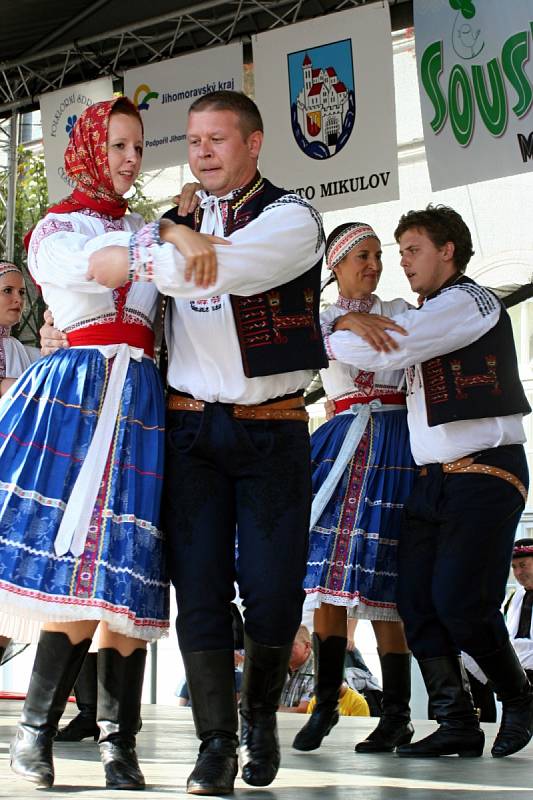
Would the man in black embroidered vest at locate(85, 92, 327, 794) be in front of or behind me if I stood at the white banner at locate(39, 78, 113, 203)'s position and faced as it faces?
in front

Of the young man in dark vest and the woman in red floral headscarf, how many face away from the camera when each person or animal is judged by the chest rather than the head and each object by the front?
0

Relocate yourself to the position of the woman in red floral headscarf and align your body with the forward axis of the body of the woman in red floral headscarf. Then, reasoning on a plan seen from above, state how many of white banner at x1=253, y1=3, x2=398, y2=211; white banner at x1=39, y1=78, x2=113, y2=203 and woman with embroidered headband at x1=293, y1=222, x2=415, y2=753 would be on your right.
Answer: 0

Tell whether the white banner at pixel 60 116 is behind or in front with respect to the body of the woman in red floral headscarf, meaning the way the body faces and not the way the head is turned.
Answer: behind

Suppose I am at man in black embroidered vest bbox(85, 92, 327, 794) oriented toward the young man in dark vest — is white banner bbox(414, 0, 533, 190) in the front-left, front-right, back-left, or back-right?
front-left

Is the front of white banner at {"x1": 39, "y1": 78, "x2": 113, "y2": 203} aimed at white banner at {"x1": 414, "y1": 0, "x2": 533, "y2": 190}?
no

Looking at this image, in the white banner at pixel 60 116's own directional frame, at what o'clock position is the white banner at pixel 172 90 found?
the white banner at pixel 172 90 is roughly at 10 o'clock from the white banner at pixel 60 116.

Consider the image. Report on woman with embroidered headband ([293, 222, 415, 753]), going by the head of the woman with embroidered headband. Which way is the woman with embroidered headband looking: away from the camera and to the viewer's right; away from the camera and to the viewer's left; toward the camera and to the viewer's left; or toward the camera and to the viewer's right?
toward the camera and to the viewer's right

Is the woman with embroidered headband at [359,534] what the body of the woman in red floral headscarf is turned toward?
no

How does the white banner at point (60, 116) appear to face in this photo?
toward the camera

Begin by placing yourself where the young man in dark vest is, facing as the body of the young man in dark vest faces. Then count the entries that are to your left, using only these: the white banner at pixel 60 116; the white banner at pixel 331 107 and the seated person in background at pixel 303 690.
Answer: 0

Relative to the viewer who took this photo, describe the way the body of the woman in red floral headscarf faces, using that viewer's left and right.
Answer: facing the viewer and to the right of the viewer

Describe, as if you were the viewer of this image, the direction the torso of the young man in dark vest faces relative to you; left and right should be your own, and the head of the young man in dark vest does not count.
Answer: facing the viewer and to the left of the viewer

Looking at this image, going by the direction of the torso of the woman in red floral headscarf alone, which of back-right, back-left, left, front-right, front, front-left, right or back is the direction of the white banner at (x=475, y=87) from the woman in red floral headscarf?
left

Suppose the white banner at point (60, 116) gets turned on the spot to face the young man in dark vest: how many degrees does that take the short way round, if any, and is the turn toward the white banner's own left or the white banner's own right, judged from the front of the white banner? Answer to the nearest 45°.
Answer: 0° — it already faces them

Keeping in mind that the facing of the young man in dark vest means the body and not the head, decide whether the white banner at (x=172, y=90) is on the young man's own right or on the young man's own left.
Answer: on the young man's own right
